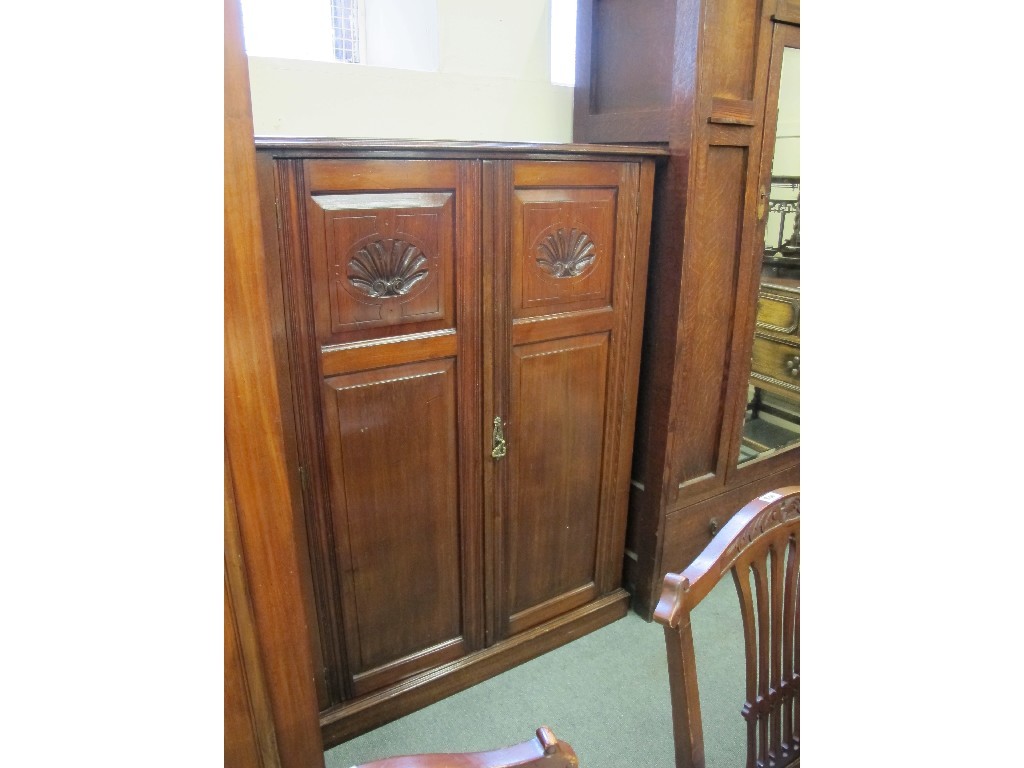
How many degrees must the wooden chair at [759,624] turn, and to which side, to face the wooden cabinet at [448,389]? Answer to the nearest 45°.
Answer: approximately 180°
